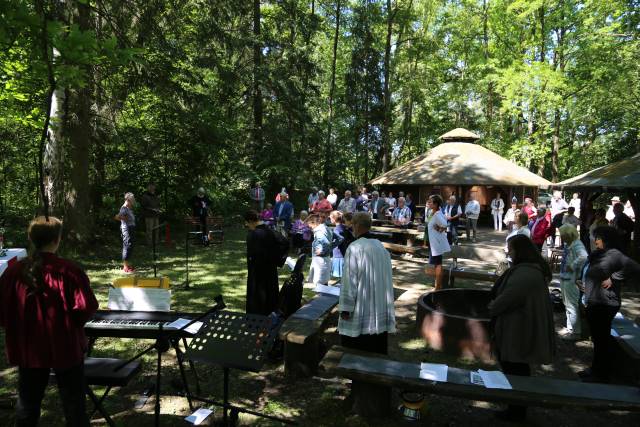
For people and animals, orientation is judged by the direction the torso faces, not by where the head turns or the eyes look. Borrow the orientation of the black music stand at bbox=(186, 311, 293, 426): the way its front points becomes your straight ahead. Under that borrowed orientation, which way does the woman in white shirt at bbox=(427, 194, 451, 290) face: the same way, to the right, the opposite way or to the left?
to the right

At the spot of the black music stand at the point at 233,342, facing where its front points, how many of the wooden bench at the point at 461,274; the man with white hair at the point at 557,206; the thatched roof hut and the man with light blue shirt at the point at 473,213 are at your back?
4

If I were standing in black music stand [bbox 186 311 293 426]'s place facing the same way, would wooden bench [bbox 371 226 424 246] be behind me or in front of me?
behind

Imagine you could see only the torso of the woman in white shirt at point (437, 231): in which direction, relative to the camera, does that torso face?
to the viewer's left

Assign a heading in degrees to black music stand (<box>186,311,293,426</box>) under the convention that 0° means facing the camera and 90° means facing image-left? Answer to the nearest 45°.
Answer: approximately 45°

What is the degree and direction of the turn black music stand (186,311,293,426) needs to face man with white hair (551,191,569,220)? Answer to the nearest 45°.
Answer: approximately 180°

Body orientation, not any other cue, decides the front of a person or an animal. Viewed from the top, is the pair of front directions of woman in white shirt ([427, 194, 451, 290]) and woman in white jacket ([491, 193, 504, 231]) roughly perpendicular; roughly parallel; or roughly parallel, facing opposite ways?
roughly perpendicular

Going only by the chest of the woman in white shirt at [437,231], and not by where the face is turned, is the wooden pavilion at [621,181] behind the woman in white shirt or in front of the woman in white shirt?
behind

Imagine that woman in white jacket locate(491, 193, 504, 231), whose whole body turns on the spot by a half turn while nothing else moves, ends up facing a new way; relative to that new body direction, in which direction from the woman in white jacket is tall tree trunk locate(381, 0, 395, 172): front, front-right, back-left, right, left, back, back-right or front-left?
front-left

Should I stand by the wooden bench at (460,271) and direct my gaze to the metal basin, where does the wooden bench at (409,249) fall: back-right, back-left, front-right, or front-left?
back-right

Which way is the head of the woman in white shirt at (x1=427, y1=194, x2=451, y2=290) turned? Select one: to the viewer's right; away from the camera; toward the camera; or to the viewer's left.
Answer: to the viewer's left

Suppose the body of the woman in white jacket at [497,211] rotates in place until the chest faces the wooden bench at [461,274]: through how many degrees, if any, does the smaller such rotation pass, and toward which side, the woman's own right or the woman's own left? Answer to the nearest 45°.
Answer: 0° — they already face it
